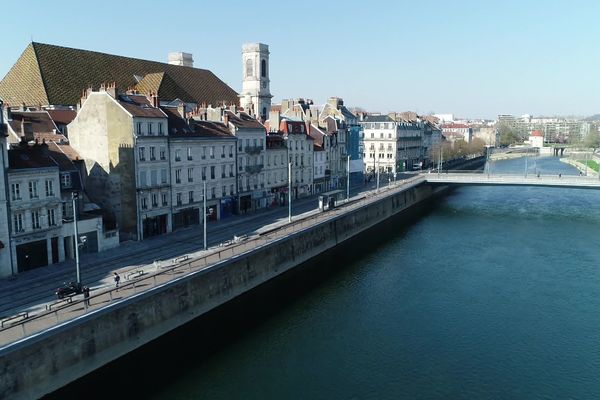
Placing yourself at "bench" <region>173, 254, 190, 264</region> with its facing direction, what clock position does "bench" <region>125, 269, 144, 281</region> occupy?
"bench" <region>125, 269, 144, 281</region> is roughly at 3 o'clock from "bench" <region>173, 254, 190, 264</region>.

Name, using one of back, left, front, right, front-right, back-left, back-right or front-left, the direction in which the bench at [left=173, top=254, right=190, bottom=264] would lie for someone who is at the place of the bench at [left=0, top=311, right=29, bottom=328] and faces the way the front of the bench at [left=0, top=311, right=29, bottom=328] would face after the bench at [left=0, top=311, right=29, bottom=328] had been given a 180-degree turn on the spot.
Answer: right

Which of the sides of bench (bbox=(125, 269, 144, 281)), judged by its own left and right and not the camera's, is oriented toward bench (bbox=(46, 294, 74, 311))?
right

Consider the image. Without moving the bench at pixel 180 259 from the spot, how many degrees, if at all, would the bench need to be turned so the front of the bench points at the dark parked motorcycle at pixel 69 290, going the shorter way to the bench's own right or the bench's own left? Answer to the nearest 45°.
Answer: approximately 90° to the bench's own right

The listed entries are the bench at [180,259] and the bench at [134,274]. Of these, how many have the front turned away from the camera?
0

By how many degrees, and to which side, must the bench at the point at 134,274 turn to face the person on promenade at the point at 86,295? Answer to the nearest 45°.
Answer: approximately 90° to its right

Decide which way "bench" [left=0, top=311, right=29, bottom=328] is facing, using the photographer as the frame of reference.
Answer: facing the viewer and to the right of the viewer

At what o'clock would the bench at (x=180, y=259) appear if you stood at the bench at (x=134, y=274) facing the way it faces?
the bench at (x=180, y=259) is roughly at 9 o'clock from the bench at (x=134, y=274).

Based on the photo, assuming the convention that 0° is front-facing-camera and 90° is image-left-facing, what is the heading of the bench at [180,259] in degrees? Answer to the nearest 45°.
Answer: approximately 315°

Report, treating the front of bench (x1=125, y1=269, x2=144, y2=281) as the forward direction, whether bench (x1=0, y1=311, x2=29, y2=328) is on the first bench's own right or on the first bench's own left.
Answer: on the first bench's own right
